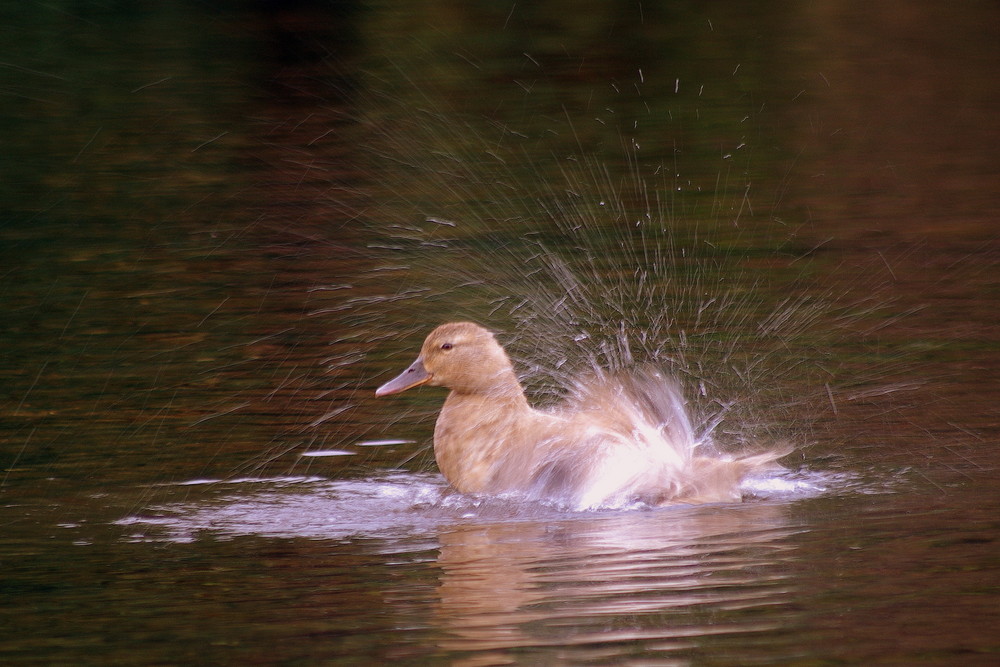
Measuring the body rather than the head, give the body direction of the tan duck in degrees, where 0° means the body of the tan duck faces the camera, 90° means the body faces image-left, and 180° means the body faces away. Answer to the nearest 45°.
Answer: approximately 90°
